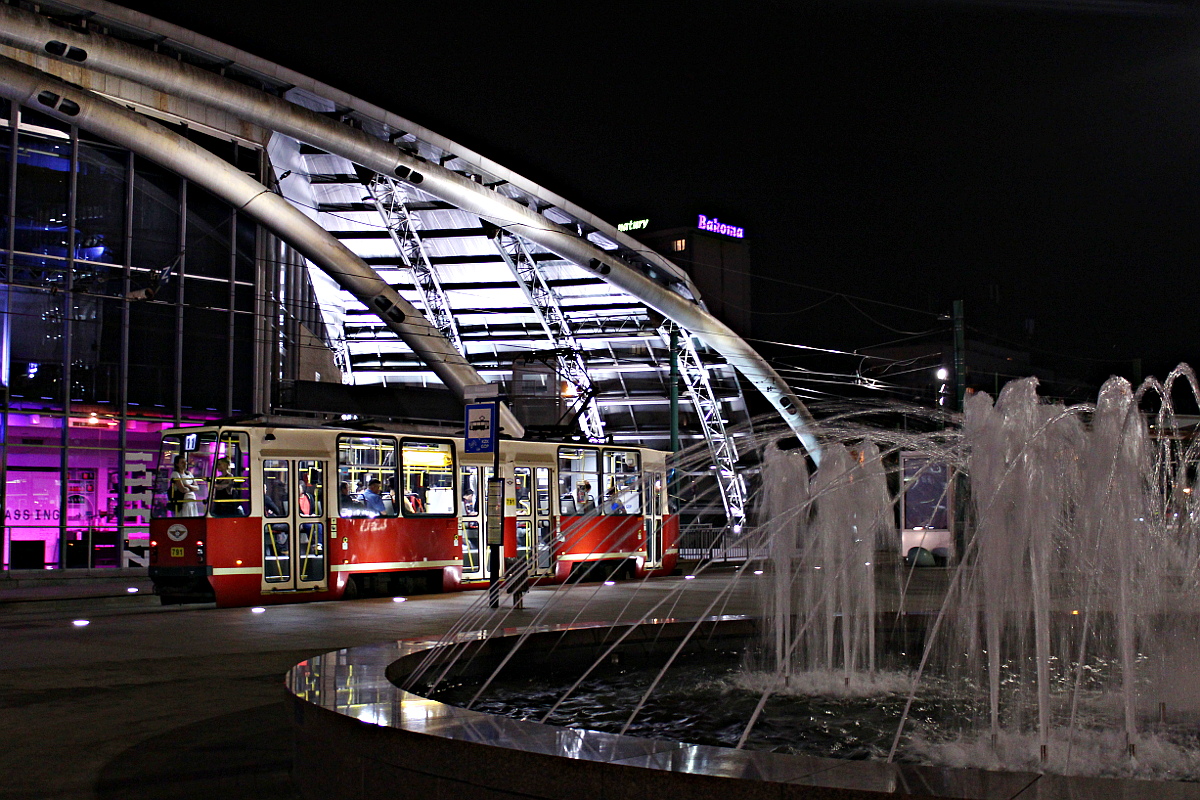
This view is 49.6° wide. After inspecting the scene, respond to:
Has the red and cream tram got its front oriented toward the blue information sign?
no

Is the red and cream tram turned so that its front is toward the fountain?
no

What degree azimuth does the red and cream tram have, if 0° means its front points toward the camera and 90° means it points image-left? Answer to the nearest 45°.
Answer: approximately 225°

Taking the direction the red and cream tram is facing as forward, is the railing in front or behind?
in front

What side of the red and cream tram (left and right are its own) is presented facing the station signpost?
right

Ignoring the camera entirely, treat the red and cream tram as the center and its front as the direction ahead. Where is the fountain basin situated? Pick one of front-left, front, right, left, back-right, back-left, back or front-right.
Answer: back-right

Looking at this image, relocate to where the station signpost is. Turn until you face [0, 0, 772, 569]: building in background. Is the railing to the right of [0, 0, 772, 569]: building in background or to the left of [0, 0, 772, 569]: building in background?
right
